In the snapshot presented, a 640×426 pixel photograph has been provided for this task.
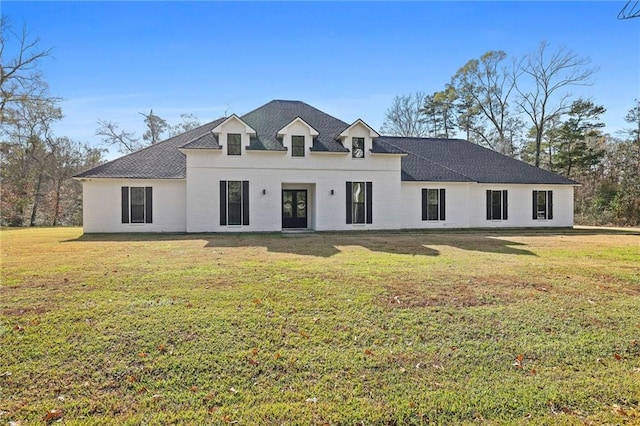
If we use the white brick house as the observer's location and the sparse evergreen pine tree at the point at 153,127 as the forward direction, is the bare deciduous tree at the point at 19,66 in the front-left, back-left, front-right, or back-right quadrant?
front-left

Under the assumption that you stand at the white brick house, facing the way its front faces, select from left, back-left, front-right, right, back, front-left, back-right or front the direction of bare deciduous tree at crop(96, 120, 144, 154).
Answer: back-right

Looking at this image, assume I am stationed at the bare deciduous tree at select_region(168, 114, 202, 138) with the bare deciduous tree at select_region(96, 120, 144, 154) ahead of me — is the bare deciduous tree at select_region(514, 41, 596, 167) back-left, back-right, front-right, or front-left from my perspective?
back-left

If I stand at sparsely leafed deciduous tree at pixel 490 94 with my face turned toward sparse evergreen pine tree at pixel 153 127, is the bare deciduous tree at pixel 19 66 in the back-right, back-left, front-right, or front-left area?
front-left

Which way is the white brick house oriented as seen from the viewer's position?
toward the camera

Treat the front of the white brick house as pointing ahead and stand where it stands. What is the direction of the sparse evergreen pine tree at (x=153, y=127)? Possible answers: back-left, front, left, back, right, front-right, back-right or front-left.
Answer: back-right

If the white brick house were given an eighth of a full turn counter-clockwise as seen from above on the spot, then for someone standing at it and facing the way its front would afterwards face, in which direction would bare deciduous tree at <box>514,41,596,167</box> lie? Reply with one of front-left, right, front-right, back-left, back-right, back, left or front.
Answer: left

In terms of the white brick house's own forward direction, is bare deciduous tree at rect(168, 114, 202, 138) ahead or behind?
behind

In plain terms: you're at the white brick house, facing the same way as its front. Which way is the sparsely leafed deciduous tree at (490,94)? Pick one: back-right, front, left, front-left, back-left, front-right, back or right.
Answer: back-left

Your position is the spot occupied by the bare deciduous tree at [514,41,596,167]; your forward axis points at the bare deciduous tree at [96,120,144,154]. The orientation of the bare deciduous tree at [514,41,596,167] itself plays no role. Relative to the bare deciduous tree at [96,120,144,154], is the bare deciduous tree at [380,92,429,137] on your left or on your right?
right

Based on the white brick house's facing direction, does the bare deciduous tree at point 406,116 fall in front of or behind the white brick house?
behind

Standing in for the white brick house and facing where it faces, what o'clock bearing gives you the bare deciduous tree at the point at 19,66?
The bare deciduous tree is roughly at 4 o'clock from the white brick house.

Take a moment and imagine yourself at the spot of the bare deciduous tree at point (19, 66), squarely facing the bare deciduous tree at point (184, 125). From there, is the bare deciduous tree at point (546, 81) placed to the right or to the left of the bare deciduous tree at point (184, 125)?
right

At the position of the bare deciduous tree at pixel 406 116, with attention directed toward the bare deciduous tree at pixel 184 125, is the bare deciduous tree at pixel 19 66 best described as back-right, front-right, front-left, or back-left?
front-left
